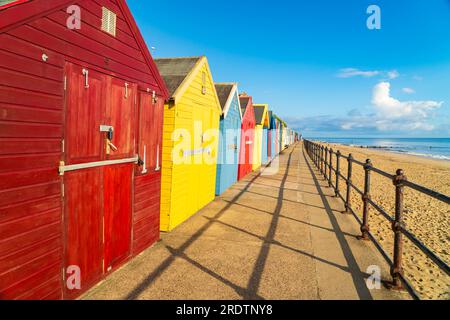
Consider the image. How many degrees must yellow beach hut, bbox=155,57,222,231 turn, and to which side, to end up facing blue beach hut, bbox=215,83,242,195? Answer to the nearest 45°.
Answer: approximately 135° to its left

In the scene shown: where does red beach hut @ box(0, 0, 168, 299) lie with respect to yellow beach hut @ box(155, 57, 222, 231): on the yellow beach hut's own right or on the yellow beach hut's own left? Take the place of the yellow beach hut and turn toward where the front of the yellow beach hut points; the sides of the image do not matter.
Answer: on the yellow beach hut's own right

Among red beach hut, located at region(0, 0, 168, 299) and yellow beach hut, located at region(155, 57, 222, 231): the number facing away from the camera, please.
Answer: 0

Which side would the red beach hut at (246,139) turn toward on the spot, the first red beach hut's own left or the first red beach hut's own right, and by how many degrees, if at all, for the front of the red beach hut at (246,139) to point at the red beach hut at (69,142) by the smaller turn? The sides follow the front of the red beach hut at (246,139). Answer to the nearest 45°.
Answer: approximately 90° to the first red beach hut's own right

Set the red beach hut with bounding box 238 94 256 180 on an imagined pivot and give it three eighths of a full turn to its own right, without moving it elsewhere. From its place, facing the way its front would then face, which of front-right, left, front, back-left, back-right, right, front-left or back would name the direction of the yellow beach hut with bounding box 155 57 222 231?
front-left

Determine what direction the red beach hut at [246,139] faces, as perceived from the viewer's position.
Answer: facing to the right of the viewer
